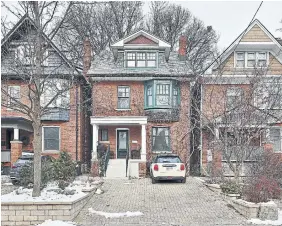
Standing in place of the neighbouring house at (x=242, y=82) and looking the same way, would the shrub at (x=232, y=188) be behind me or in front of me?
in front

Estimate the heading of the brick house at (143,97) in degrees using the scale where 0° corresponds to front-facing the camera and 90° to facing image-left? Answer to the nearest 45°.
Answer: approximately 0°

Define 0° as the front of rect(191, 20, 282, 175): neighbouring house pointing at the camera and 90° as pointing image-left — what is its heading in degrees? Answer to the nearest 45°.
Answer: approximately 0°

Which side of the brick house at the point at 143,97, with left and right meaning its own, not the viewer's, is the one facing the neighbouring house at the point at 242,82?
left

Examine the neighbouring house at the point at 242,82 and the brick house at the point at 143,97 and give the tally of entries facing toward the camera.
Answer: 2

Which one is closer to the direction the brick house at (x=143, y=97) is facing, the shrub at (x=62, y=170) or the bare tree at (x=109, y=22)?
the shrub

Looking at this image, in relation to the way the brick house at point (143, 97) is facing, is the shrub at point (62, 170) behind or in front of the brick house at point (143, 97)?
in front
